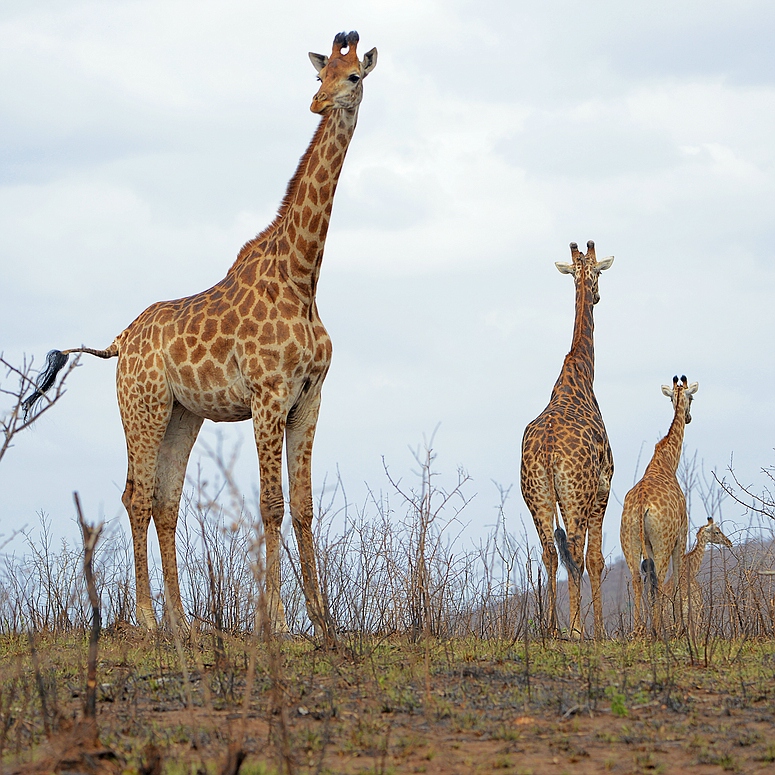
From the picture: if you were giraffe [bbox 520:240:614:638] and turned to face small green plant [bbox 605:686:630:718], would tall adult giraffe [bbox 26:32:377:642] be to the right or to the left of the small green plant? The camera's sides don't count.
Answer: right

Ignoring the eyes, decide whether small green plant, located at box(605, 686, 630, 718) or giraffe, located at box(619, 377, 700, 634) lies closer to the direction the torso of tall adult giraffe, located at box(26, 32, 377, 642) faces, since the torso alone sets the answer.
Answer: the small green plant

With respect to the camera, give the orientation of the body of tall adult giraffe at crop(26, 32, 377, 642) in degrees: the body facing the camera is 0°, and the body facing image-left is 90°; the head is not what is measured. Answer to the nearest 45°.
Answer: approximately 315°

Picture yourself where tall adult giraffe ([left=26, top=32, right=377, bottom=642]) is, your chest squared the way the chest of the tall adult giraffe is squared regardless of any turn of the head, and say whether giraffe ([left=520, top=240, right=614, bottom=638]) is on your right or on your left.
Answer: on your left

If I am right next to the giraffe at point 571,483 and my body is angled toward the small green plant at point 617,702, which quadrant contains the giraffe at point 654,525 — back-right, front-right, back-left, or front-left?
back-left

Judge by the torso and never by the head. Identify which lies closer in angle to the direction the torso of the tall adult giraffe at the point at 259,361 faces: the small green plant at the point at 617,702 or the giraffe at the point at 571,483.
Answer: the small green plant

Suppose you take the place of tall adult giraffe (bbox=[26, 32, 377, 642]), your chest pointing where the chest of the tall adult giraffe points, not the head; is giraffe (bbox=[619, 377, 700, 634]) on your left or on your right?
on your left
